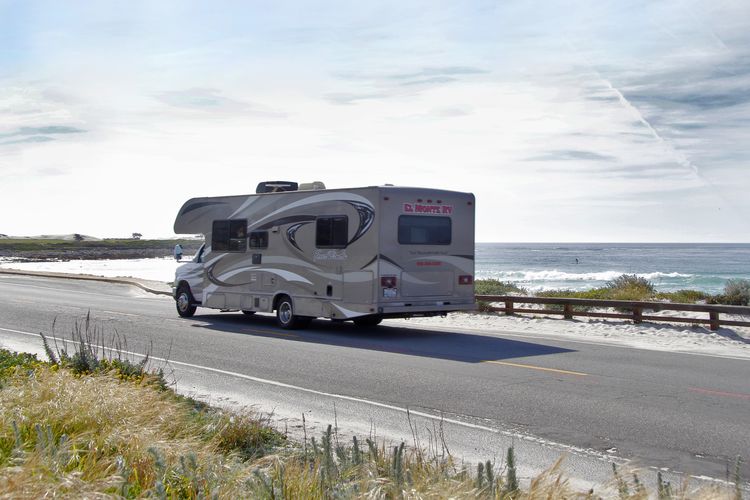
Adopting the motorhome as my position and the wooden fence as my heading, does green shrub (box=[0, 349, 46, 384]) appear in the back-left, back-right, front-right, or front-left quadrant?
back-right

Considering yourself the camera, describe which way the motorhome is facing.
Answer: facing away from the viewer and to the left of the viewer

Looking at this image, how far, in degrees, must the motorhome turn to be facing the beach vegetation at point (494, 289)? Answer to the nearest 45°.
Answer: approximately 90° to its right

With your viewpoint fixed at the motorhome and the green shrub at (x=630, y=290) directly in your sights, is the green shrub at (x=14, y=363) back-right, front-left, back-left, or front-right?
back-right

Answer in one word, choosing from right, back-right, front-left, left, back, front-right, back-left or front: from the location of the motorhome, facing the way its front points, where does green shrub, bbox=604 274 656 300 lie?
right

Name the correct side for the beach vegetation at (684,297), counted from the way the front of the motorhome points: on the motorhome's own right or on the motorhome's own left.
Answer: on the motorhome's own right

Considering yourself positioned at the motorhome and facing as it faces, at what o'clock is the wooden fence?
The wooden fence is roughly at 4 o'clock from the motorhome.

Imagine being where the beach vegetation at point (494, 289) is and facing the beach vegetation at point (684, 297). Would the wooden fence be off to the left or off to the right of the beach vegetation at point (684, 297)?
right

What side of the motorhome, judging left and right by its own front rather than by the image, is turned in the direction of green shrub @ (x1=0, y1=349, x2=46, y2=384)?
left

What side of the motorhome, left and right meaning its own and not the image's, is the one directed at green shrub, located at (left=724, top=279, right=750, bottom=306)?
right
